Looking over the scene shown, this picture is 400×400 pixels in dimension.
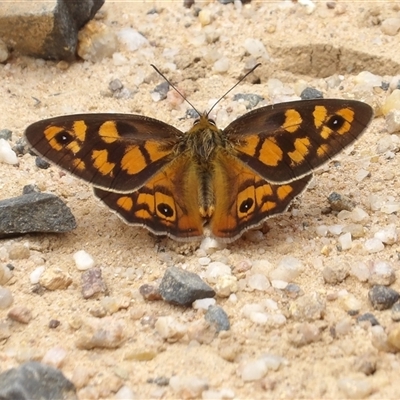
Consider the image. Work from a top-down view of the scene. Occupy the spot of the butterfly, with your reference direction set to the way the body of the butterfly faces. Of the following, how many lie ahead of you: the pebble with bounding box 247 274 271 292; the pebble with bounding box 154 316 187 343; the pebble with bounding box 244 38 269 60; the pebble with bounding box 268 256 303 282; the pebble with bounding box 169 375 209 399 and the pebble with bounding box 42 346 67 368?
1

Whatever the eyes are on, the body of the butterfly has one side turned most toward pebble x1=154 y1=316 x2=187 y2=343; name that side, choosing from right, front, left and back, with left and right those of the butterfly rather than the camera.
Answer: back

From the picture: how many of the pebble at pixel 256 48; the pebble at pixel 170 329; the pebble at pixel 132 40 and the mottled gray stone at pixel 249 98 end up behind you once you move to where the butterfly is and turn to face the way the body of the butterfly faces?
1

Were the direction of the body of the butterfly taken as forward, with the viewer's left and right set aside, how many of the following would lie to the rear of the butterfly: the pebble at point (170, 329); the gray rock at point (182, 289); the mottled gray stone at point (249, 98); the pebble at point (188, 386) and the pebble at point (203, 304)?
4

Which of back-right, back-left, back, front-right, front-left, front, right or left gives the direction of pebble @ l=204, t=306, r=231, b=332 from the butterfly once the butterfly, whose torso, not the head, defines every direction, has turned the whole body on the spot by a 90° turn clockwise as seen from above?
right

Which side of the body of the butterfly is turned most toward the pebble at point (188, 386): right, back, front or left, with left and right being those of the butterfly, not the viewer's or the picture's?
back

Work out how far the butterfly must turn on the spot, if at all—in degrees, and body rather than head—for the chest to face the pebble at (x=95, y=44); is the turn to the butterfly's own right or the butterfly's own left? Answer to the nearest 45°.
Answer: approximately 45° to the butterfly's own left

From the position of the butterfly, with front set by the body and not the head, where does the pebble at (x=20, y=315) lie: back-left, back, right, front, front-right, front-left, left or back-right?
back-left

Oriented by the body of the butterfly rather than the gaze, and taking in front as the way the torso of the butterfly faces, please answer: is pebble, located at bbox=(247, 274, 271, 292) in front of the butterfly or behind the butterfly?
behind

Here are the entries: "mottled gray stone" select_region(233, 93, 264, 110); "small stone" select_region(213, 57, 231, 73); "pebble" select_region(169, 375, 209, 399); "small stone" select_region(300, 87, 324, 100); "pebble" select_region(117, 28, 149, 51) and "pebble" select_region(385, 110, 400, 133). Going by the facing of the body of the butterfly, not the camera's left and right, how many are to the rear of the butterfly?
1

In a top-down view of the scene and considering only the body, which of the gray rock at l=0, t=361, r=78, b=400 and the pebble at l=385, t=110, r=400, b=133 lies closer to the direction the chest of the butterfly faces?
the pebble

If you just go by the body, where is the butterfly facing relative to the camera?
away from the camera

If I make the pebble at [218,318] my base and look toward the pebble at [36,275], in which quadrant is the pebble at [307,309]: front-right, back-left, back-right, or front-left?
back-right

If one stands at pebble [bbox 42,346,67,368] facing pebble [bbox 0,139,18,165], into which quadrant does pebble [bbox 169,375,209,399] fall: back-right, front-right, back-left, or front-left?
back-right

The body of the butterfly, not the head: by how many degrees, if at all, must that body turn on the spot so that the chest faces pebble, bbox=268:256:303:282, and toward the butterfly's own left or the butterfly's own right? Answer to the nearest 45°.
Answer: approximately 135° to the butterfly's own right

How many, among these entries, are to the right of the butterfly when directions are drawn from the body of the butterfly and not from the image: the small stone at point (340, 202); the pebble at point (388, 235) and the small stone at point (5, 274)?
2

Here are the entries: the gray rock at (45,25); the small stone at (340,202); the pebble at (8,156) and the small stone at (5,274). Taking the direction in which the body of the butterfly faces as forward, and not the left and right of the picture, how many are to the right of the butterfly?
1

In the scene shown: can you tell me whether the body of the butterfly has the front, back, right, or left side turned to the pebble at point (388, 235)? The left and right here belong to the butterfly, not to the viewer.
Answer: right

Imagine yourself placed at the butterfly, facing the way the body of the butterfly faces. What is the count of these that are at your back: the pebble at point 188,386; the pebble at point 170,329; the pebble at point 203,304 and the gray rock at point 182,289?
4

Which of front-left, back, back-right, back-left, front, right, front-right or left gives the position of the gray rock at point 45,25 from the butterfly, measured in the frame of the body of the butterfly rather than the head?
front-left

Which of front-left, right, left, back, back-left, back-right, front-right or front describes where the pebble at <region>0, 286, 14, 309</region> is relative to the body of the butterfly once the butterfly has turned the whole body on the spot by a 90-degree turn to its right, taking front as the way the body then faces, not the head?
back-right

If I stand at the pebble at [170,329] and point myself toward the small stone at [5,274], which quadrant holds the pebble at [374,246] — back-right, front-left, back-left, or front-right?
back-right

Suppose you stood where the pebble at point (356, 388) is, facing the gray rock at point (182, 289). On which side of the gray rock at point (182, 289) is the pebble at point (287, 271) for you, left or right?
right
